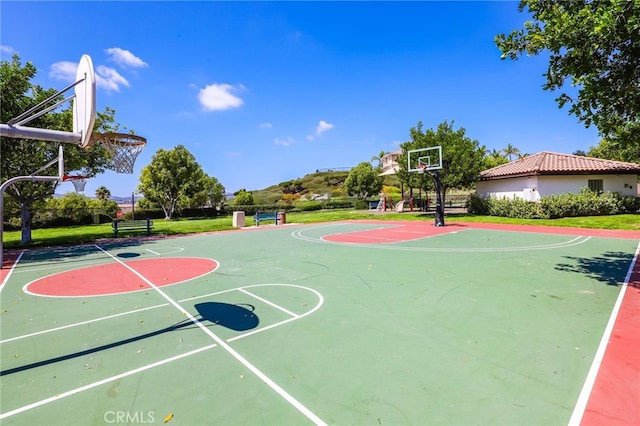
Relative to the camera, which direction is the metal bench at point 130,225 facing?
toward the camera

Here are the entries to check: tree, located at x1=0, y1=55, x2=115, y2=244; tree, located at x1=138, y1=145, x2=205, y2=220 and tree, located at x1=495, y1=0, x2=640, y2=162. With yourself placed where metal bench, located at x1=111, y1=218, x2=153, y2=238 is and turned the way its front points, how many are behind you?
1

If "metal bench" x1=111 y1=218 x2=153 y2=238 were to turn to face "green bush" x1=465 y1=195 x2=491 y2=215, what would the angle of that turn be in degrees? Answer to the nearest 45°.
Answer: approximately 90° to its left

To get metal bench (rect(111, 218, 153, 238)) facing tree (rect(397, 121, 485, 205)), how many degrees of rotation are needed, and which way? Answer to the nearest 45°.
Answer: approximately 90° to its left

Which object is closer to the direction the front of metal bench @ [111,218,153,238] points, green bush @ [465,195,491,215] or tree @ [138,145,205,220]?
the green bush

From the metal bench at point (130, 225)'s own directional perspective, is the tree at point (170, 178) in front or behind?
behind

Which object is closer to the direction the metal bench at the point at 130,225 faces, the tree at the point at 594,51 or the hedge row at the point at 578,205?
the tree

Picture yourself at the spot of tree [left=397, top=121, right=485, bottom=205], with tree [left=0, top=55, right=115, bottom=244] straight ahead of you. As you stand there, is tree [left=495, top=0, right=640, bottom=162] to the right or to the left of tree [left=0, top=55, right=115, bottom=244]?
left

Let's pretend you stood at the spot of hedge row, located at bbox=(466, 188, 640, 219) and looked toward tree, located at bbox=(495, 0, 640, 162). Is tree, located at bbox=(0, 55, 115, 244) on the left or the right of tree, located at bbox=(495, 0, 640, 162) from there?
right

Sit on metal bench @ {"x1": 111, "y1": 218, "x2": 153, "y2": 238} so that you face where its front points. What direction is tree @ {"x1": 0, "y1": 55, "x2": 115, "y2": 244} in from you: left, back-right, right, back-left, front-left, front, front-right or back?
front-right

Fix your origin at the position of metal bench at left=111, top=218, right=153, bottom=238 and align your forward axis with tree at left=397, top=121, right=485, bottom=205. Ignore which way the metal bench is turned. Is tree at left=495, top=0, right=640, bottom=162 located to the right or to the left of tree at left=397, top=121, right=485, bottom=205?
right
